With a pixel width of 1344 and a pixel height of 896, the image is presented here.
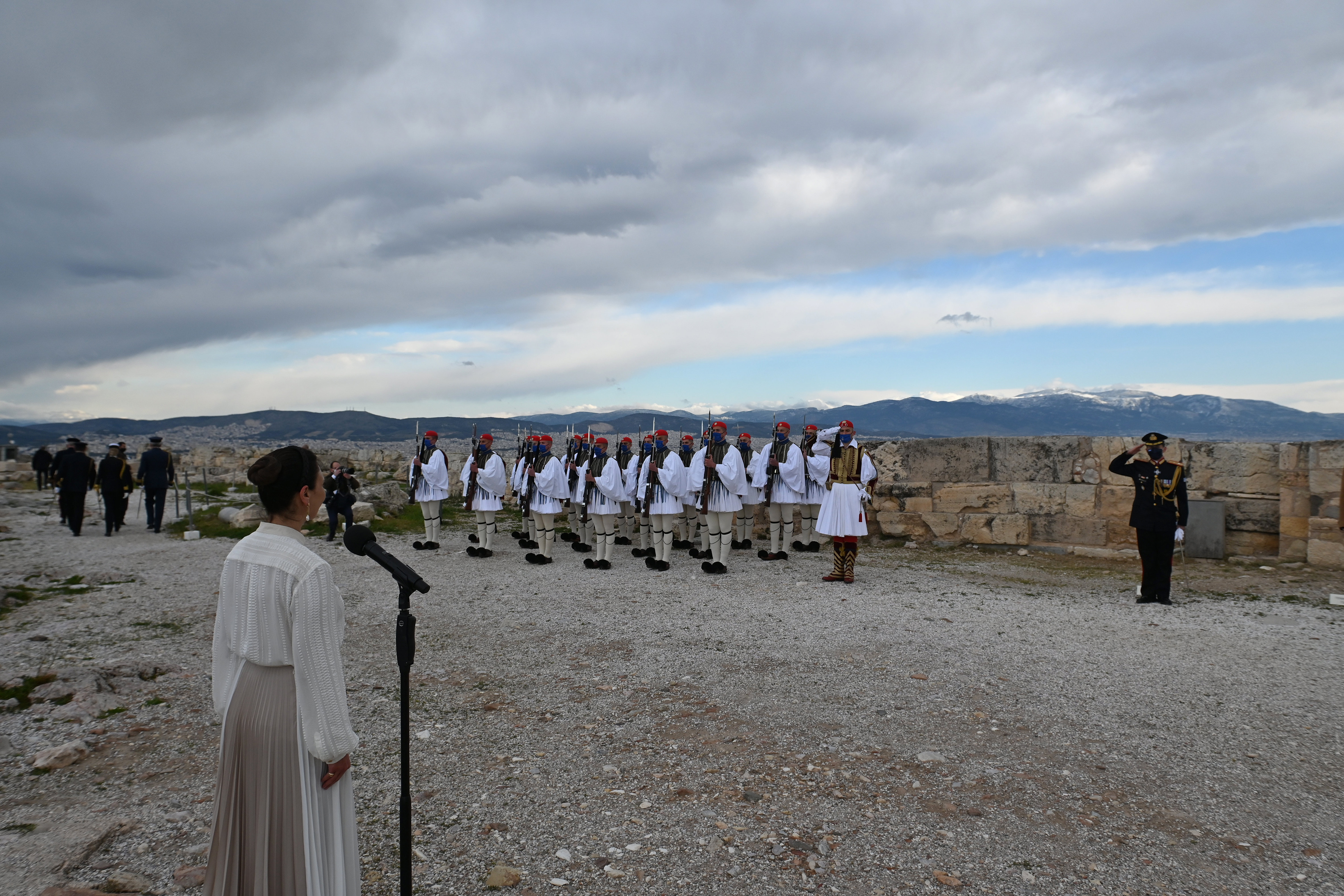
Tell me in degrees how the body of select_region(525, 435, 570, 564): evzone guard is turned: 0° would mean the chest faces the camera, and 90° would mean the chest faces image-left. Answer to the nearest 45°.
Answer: approximately 45°

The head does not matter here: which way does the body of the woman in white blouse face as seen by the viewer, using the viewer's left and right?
facing away from the viewer and to the right of the viewer

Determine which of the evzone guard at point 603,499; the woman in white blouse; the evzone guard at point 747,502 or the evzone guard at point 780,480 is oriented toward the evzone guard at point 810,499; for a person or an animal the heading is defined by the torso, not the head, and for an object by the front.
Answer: the woman in white blouse

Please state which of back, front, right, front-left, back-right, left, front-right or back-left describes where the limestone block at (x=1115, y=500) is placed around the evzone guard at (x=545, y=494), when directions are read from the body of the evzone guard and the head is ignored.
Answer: back-left

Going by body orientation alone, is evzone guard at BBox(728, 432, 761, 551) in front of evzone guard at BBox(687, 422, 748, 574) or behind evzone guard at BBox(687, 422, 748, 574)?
behind

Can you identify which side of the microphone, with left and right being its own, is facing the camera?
left
